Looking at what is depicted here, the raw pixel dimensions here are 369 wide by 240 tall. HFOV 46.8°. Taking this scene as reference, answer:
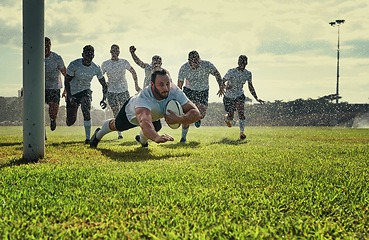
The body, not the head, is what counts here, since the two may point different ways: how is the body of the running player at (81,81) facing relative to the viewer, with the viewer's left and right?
facing the viewer

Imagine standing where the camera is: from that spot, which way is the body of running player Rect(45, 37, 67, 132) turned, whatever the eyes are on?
toward the camera

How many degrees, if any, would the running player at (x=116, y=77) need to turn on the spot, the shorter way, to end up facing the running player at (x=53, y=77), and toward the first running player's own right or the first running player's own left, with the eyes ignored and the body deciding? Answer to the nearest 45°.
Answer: approximately 45° to the first running player's own right

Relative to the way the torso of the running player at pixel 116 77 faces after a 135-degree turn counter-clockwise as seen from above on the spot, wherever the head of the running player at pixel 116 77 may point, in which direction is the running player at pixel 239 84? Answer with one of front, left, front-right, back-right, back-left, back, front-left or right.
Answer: front-right

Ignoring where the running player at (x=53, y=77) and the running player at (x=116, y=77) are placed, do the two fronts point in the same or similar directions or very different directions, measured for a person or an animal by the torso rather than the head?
same or similar directions

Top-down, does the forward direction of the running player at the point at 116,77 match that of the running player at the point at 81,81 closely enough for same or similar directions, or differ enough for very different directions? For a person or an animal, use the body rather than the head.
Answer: same or similar directions

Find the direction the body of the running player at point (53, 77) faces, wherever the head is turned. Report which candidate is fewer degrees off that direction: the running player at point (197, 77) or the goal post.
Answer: the goal post

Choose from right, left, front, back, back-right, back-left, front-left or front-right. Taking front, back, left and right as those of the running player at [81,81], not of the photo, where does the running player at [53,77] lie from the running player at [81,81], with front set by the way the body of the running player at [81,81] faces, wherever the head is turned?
back-right

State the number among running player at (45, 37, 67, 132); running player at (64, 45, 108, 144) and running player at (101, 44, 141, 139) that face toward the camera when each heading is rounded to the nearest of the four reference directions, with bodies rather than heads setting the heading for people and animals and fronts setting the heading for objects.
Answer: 3

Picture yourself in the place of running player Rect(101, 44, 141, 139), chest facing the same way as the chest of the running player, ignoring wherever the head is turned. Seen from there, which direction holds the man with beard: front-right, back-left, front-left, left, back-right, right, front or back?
front

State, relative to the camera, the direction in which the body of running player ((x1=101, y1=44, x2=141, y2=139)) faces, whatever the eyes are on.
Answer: toward the camera

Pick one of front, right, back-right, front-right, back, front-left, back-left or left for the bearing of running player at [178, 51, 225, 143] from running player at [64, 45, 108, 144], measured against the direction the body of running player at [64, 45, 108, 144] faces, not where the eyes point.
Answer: left

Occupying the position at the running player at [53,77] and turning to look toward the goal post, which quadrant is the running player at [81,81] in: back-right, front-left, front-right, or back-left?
front-left

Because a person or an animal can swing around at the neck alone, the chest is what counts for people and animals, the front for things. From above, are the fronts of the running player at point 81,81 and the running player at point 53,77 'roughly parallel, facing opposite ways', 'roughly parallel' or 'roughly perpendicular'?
roughly parallel

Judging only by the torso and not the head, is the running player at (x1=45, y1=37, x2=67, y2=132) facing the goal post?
yes

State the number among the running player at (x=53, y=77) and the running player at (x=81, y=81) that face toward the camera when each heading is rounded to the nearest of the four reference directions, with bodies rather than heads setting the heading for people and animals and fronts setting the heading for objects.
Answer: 2
